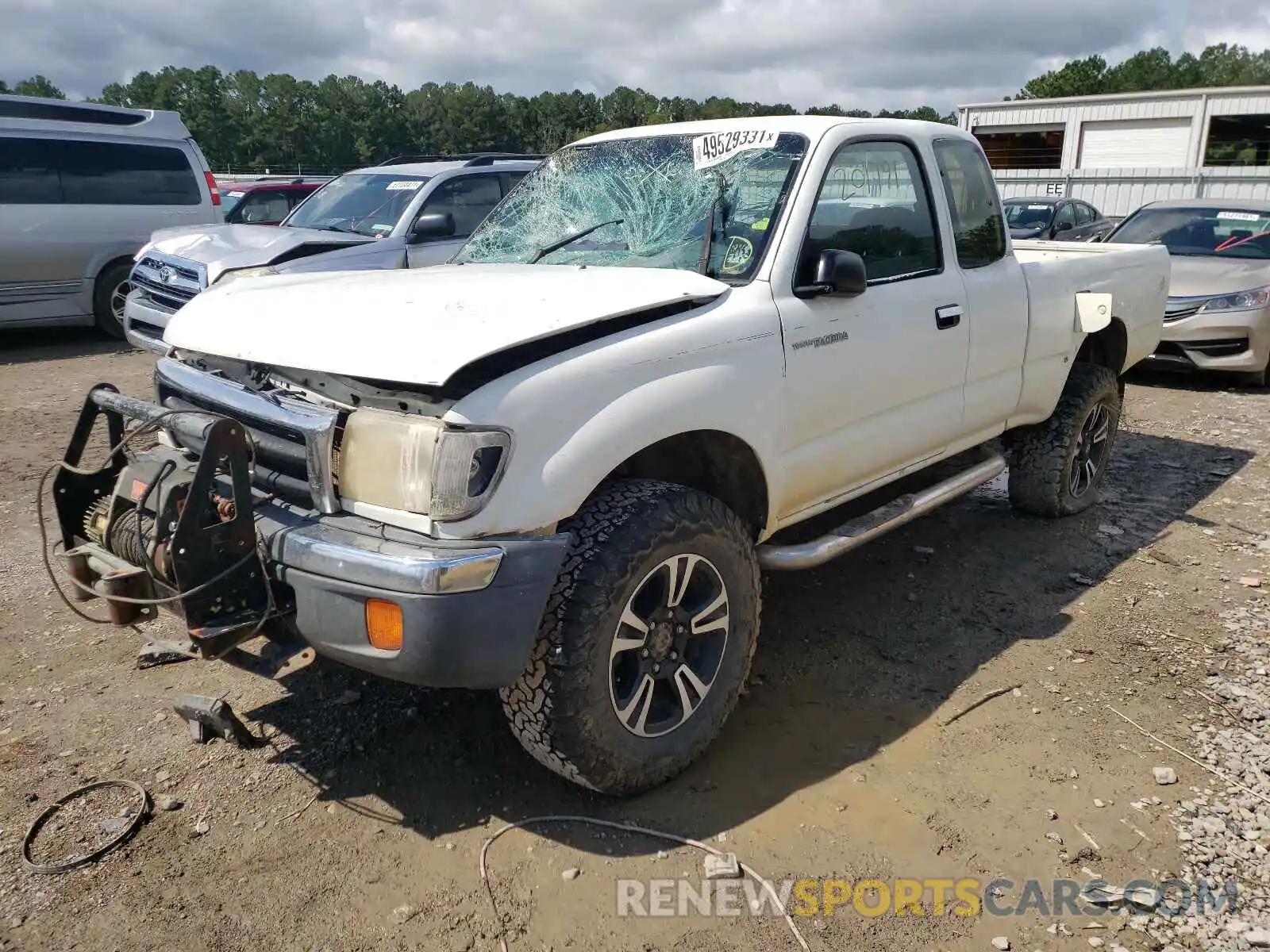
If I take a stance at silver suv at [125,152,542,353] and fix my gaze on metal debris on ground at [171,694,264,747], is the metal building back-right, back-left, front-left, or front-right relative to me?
back-left

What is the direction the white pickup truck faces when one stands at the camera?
facing the viewer and to the left of the viewer

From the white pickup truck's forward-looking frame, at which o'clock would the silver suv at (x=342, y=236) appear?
The silver suv is roughly at 4 o'clock from the white pickup truck.

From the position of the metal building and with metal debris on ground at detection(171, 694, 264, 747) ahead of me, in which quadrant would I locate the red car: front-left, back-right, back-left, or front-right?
front-right

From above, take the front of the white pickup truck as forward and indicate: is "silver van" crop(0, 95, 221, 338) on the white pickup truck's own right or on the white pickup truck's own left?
on the white pickup truck's own right

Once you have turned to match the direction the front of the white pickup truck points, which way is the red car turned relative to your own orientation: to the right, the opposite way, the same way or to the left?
the same way

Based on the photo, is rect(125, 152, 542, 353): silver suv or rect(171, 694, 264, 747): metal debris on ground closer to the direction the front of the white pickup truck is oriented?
the metal debris on ground

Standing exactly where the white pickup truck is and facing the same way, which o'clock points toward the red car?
The red car is roughly at 4 o'clock from the white pickup truck.

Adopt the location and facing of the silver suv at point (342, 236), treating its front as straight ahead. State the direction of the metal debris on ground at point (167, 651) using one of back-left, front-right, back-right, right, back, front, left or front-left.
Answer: front-left

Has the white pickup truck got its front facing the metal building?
no

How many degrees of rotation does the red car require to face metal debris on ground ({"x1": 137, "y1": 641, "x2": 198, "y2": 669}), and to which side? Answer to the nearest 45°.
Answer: approximately 45° to its left

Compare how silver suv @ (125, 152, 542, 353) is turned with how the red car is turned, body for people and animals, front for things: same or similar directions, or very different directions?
same or similar directions

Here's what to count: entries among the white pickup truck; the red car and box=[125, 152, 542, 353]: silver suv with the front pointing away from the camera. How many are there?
0

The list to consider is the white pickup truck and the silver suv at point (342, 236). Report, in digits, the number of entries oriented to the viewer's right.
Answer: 0

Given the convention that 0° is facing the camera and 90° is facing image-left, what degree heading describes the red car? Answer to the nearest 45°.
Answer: approximately 45°

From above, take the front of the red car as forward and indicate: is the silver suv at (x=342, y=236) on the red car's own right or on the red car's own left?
on the red car's own left

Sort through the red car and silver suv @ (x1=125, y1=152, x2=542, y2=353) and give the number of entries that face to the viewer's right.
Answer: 0
